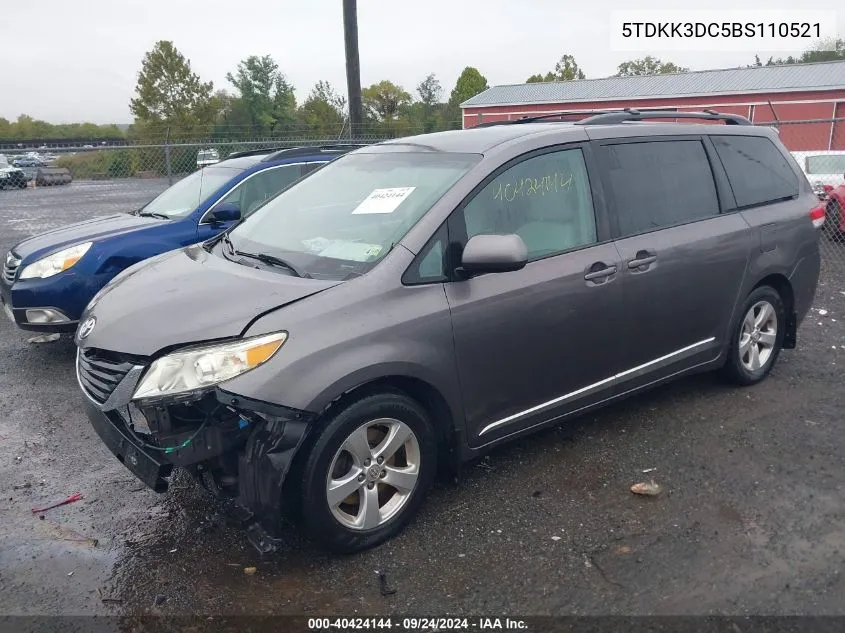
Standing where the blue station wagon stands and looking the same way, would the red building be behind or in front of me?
behind

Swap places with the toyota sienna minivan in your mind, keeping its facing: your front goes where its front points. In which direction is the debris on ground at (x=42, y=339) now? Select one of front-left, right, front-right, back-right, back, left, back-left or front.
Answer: right

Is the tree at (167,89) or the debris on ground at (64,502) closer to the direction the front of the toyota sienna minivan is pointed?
the debris on ground

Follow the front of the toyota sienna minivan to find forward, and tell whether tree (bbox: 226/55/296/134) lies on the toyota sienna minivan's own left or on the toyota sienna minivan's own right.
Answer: on the toyota sienna minivan's own right

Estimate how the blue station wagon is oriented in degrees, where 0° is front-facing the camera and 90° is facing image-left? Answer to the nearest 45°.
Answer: approximately 45°

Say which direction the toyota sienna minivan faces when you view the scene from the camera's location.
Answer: facing the viewer and to the left of the viewer

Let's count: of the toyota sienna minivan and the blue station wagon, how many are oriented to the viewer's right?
0

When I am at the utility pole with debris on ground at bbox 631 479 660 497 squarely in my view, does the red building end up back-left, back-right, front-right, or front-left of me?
back-left

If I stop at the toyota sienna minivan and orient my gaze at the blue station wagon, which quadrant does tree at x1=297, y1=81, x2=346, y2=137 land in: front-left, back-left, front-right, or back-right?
front-right

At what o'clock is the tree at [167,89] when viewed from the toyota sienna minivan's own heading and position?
The tree is roughly at 4 o'clock from the toyota sienna minivan.

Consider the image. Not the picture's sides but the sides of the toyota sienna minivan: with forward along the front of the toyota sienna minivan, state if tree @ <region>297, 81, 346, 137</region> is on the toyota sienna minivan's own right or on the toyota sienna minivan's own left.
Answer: on the toyota sienna minivan's own right
